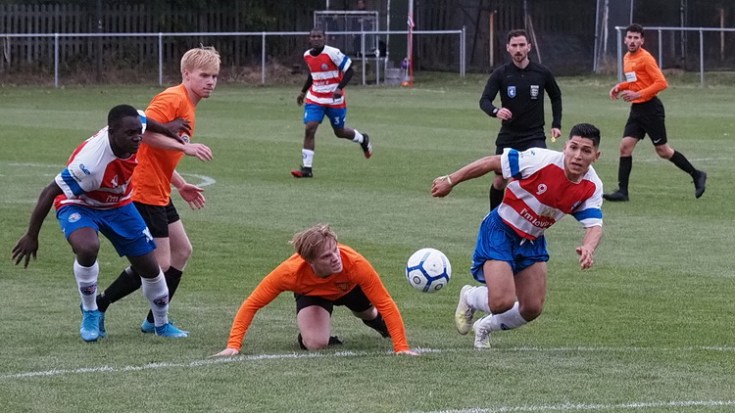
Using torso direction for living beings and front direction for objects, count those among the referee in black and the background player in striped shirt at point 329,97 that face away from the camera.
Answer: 0

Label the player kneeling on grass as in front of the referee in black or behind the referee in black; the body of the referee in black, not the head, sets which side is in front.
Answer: in front

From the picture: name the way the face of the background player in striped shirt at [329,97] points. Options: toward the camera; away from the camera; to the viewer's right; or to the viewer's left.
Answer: toward the camera

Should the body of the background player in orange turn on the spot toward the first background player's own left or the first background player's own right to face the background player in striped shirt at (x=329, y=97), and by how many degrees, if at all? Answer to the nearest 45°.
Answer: approximately 90° to the first background player's own right

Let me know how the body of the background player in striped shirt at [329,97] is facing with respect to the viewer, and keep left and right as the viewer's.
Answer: facing the viewer and to the left of the viewer

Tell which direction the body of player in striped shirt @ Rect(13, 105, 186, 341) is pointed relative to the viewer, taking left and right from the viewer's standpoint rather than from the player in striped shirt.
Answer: facing the viewer and to the right of the viewer

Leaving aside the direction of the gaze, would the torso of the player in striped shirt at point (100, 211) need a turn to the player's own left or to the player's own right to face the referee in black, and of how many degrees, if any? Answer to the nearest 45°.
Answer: approximately 90° to the player's own left

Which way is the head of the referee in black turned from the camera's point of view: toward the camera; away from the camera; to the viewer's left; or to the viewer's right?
toward the camera

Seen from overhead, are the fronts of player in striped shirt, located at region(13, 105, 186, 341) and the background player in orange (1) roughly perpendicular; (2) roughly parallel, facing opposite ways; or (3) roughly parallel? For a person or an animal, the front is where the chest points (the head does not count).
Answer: roughly perpendicular

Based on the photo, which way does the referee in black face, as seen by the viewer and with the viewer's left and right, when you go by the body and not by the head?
facing the viewer

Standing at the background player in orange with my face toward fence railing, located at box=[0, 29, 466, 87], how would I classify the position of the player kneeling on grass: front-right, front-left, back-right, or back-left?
back-left
